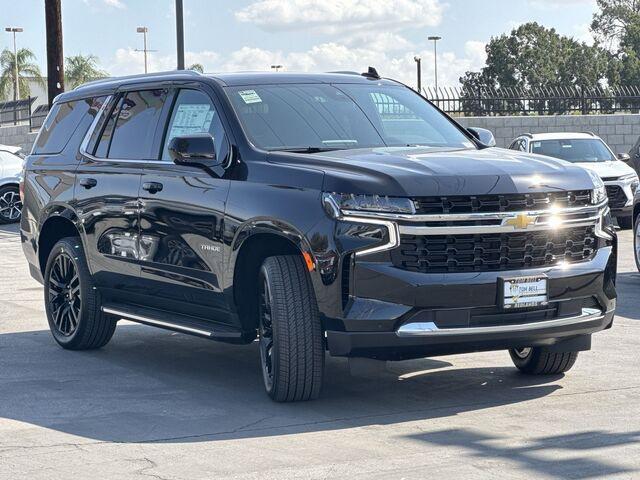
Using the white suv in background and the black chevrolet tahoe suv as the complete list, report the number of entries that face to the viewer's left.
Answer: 0

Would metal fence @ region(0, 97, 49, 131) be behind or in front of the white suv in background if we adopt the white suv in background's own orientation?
behind

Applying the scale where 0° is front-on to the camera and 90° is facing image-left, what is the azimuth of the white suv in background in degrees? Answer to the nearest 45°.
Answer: approximately 315°

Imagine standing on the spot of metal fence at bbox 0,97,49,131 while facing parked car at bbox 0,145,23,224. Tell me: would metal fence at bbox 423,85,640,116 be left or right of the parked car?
left

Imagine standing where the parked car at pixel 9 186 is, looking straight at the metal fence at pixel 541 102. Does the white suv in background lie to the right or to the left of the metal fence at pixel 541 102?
right

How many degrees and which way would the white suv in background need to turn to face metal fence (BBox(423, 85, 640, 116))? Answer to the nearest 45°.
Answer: approximately 135° to its left

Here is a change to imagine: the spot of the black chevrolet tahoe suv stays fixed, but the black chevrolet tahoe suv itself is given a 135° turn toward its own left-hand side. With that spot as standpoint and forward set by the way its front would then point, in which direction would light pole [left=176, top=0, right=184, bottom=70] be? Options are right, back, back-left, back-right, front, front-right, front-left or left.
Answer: front

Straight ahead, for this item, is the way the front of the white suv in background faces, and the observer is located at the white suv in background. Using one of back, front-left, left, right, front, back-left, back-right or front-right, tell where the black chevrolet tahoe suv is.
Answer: front-right

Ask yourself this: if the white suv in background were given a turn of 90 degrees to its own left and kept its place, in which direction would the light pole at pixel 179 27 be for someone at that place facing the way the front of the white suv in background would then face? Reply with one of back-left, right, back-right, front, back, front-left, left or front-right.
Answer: back-left

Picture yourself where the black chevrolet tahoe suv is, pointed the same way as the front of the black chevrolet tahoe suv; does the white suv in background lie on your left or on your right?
on your left

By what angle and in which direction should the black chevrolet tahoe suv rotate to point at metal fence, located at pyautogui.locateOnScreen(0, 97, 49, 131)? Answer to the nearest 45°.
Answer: approximately 135° to its left
